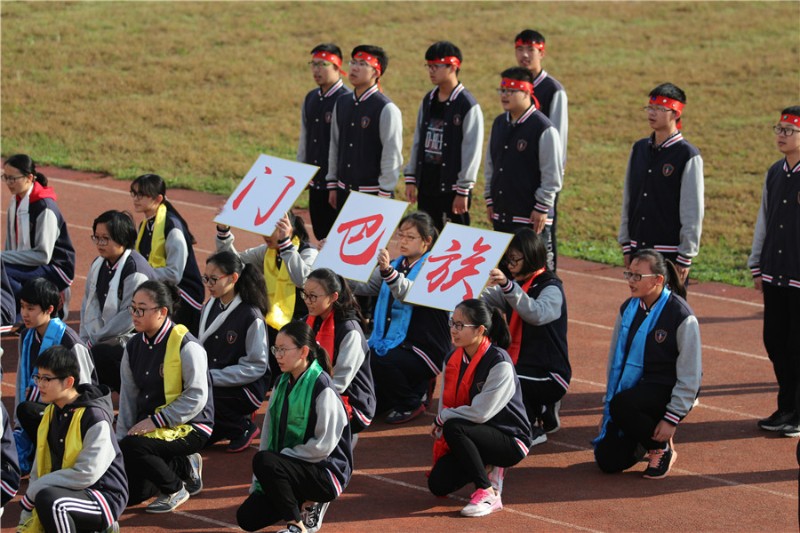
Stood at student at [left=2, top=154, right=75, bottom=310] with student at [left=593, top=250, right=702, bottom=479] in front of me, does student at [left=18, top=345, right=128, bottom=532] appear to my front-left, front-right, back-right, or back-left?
front-right

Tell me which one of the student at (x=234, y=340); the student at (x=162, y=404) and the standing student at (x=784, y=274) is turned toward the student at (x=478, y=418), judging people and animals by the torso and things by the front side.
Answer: the standing student

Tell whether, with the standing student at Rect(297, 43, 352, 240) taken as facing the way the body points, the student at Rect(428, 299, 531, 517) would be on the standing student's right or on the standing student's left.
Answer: on the standing student's left

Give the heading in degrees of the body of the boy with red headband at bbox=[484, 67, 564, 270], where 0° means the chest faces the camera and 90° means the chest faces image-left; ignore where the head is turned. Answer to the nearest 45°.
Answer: approximately 45°

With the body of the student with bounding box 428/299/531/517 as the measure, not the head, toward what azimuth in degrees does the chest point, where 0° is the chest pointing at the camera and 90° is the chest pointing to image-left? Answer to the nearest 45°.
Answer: approximately 45°

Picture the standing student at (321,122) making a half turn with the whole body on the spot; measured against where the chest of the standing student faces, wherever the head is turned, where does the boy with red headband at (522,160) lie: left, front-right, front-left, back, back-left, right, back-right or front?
right

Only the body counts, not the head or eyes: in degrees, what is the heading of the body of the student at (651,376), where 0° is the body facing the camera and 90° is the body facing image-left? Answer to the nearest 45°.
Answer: approximately 45°

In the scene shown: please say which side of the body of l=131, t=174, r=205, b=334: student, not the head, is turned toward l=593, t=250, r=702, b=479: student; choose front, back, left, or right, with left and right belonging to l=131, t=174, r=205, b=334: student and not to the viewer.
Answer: left

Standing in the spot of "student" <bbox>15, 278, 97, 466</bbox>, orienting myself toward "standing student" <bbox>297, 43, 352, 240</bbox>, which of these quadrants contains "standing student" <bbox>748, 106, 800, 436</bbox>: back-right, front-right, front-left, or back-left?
front-right

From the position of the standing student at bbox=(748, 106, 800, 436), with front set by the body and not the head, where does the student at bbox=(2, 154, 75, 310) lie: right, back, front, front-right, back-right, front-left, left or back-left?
front-right

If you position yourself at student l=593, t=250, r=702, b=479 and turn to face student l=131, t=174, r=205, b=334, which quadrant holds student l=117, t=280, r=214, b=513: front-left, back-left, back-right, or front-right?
front-left

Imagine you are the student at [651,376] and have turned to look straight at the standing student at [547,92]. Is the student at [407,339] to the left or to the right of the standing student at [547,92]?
left

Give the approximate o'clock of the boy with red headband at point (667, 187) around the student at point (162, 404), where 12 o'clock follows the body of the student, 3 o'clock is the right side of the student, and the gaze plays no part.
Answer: The boy with red headband is roughly at 7 o'clock from the student.

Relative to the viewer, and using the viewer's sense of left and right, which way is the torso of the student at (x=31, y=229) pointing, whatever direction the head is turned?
facing the viewer and to the left of the viewer

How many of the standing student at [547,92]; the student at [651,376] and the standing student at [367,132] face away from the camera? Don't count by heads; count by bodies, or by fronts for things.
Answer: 0

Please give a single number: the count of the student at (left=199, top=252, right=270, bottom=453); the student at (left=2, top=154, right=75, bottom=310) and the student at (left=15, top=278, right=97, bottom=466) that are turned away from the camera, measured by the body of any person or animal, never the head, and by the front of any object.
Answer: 0
